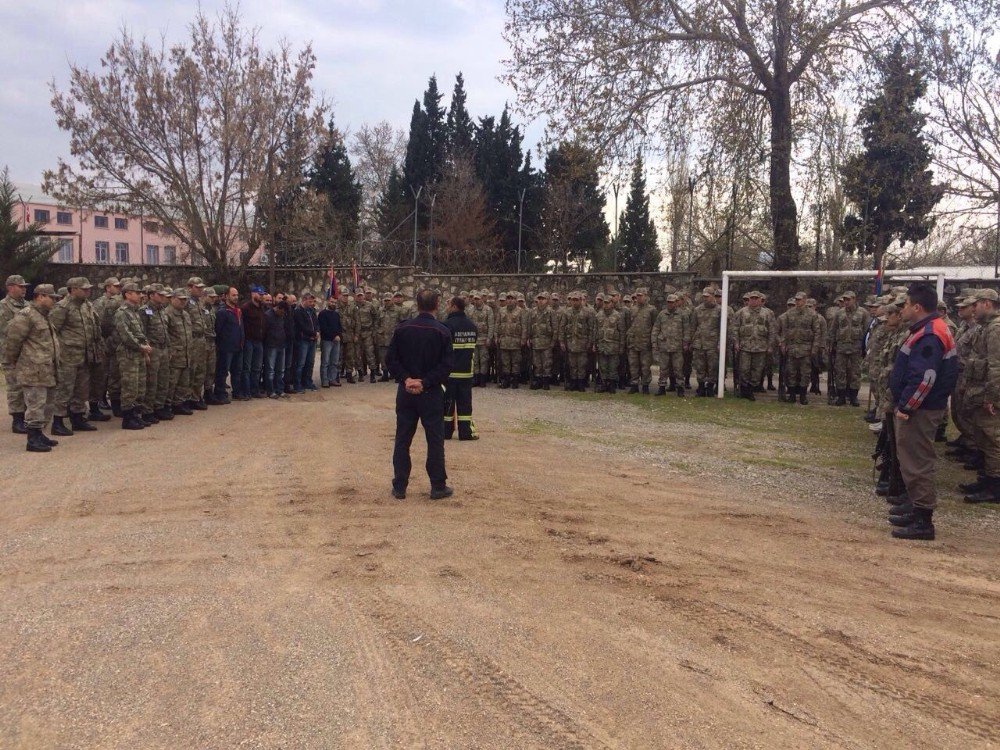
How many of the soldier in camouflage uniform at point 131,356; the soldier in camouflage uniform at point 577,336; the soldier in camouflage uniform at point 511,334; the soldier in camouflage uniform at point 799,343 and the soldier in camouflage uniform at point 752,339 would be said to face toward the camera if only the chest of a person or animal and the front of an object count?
4

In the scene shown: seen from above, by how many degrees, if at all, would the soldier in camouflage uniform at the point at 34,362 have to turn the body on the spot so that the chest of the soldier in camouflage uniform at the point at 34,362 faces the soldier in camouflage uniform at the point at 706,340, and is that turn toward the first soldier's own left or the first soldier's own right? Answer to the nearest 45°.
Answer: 0° — they already face them

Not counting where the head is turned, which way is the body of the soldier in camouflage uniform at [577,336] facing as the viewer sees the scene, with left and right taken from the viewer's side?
facing the viewer

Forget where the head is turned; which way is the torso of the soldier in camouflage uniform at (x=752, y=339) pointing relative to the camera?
toward the camera

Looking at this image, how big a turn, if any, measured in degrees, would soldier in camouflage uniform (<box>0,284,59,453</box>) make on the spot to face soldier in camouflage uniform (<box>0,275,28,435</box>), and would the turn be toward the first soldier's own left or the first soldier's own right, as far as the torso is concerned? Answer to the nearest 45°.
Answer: approximately 90° to the first soldier's own left

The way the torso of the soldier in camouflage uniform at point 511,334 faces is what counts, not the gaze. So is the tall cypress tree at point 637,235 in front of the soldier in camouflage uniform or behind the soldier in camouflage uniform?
behind

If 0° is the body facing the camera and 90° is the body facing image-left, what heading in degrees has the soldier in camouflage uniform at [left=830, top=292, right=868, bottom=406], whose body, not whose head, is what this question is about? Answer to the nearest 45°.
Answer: approximately 0°

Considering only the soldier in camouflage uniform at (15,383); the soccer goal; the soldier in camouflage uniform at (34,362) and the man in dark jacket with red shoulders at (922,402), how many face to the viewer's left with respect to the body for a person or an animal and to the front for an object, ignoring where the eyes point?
1

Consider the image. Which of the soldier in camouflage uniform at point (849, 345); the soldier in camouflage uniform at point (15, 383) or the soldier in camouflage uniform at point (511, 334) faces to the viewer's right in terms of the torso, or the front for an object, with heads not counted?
the soldier in camouflage uniform at point (15, 383)

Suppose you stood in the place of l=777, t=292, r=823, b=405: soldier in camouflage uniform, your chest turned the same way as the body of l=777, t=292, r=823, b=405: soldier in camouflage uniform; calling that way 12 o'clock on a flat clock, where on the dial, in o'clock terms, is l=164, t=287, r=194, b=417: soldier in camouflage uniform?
l=164, t=287, r=194, b=417: soldier in camouflage uniform is roughly at 2 o'clock from l=777, t=292, r=823, b=405: soldier in camouflage uniform.

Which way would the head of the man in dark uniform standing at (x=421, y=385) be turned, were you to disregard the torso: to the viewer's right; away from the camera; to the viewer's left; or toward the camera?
away from the camera

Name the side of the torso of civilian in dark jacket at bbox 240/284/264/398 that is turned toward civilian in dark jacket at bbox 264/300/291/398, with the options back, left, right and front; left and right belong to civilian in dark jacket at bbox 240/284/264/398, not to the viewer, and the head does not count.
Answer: left

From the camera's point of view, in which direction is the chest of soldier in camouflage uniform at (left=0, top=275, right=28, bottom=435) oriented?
to the viewer's right

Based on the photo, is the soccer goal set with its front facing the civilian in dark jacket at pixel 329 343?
no

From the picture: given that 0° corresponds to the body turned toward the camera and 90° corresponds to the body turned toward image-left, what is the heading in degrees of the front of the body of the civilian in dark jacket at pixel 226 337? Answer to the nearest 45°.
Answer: approximately 315°

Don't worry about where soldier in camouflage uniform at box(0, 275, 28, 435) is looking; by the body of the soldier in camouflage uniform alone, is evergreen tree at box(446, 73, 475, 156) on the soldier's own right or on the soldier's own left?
on the soldier's own left

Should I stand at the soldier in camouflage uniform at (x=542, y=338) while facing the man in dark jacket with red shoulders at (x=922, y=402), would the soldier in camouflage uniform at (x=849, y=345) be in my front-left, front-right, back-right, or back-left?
front-left

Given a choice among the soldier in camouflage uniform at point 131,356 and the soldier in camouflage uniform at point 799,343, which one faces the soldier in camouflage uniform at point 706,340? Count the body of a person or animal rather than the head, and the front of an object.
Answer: the soldier in camouflage uniform at point 131,356

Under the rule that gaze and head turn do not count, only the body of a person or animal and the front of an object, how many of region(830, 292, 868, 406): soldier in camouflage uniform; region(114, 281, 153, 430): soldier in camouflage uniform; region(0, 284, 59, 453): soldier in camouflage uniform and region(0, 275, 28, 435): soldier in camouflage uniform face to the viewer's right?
3

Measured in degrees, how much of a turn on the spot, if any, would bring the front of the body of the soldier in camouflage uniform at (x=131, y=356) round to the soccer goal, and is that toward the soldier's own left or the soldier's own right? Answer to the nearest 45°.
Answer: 0° — they already face it

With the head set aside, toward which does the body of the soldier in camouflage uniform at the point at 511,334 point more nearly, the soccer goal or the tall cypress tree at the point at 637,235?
the soccer goal

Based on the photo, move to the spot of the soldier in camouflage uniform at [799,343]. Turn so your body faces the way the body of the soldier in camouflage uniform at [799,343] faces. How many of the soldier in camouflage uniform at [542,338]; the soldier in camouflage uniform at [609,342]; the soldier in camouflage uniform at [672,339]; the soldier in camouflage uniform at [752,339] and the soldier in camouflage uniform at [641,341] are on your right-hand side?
5
